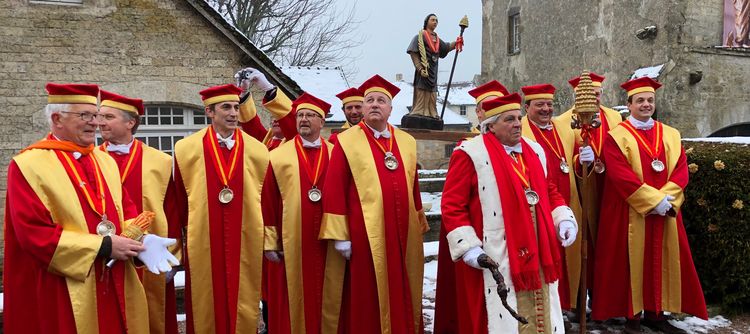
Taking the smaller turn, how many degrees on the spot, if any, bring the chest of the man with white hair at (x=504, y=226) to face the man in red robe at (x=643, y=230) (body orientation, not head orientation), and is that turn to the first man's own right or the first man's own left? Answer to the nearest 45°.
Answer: approximately 90° to the first man's own left

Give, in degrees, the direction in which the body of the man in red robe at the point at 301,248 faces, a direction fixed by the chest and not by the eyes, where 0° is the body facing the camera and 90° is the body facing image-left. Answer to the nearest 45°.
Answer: approximately 315°

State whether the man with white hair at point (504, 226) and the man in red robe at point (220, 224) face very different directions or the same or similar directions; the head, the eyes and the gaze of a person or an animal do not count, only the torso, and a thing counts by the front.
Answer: same or similar directions

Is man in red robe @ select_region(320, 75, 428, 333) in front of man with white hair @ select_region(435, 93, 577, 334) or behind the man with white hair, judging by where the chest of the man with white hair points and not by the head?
behind

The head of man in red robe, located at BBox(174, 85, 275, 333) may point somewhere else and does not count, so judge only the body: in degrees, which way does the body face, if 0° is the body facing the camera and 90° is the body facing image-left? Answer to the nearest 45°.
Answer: approximately 0°

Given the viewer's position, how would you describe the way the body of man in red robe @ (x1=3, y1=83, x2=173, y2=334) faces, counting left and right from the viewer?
facing the viewer and to the right of the viewer

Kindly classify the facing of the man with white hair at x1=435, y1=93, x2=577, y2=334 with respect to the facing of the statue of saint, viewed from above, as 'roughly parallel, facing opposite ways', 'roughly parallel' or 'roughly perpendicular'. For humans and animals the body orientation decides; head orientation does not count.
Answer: roughly parallel

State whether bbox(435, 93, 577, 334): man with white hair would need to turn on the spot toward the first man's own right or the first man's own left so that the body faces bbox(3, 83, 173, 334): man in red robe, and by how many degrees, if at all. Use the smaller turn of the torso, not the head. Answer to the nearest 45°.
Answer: approximately 90° to the first man's own right

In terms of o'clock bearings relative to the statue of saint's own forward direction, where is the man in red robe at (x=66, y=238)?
The man in red robe is roughly at 2 o'clock from the statue of saint.

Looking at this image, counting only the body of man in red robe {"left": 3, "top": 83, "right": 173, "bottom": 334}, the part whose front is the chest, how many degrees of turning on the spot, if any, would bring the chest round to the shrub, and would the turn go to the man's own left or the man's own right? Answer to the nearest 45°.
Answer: approximately 45° to the man's own left

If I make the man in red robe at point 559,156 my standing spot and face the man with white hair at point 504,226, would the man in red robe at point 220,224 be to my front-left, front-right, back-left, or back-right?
front-right

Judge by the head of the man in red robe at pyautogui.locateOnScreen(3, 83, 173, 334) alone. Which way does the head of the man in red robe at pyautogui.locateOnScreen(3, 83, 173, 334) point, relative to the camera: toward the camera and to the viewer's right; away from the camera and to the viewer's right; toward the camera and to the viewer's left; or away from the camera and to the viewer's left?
toward the camera and to the viewer's right

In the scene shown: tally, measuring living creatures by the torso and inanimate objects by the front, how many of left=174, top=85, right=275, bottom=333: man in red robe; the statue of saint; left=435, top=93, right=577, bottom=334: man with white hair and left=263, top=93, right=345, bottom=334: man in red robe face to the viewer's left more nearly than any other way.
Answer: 0

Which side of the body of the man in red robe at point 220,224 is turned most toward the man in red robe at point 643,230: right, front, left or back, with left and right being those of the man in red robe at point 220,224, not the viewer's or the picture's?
left
